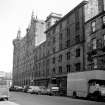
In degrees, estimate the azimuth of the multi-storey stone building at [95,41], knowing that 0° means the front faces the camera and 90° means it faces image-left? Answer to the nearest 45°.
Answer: approximately 45°

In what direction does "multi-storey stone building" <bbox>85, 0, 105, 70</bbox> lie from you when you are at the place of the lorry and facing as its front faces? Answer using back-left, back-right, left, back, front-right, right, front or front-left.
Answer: back-left

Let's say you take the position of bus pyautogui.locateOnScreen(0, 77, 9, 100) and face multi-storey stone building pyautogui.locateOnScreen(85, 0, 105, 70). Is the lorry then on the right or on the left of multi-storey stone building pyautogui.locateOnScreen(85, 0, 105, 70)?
right

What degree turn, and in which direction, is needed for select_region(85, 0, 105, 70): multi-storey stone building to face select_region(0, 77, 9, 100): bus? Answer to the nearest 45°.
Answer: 0° — it already faces it

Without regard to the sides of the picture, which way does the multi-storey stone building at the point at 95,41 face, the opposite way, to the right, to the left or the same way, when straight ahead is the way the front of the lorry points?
to the right

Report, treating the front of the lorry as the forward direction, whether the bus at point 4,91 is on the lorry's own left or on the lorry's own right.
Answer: on the lorry's own right
